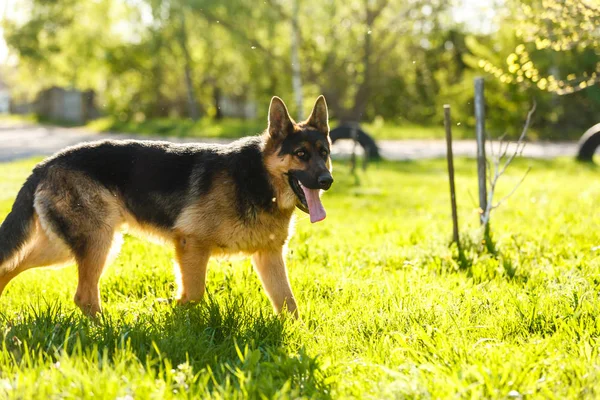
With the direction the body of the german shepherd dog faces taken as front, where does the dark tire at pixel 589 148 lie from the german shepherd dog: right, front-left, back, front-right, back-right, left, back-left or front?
front-left

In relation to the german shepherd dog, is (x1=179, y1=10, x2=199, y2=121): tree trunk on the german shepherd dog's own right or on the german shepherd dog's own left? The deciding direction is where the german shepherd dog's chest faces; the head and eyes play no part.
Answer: on the german shepherd dog's own left

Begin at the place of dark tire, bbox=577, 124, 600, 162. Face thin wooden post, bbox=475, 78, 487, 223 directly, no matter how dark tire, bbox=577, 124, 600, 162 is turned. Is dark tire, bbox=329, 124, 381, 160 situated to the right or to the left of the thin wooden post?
right

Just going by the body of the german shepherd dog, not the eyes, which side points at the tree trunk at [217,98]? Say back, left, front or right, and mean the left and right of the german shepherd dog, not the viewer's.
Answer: left

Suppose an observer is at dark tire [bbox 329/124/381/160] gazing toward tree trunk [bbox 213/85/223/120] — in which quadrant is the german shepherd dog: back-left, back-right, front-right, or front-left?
back-left

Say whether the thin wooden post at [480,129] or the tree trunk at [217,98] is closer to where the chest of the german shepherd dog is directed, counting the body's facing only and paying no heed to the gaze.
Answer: the thin wooden post

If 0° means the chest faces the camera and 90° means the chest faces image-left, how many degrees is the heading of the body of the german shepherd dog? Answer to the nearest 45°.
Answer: approximately 270°
